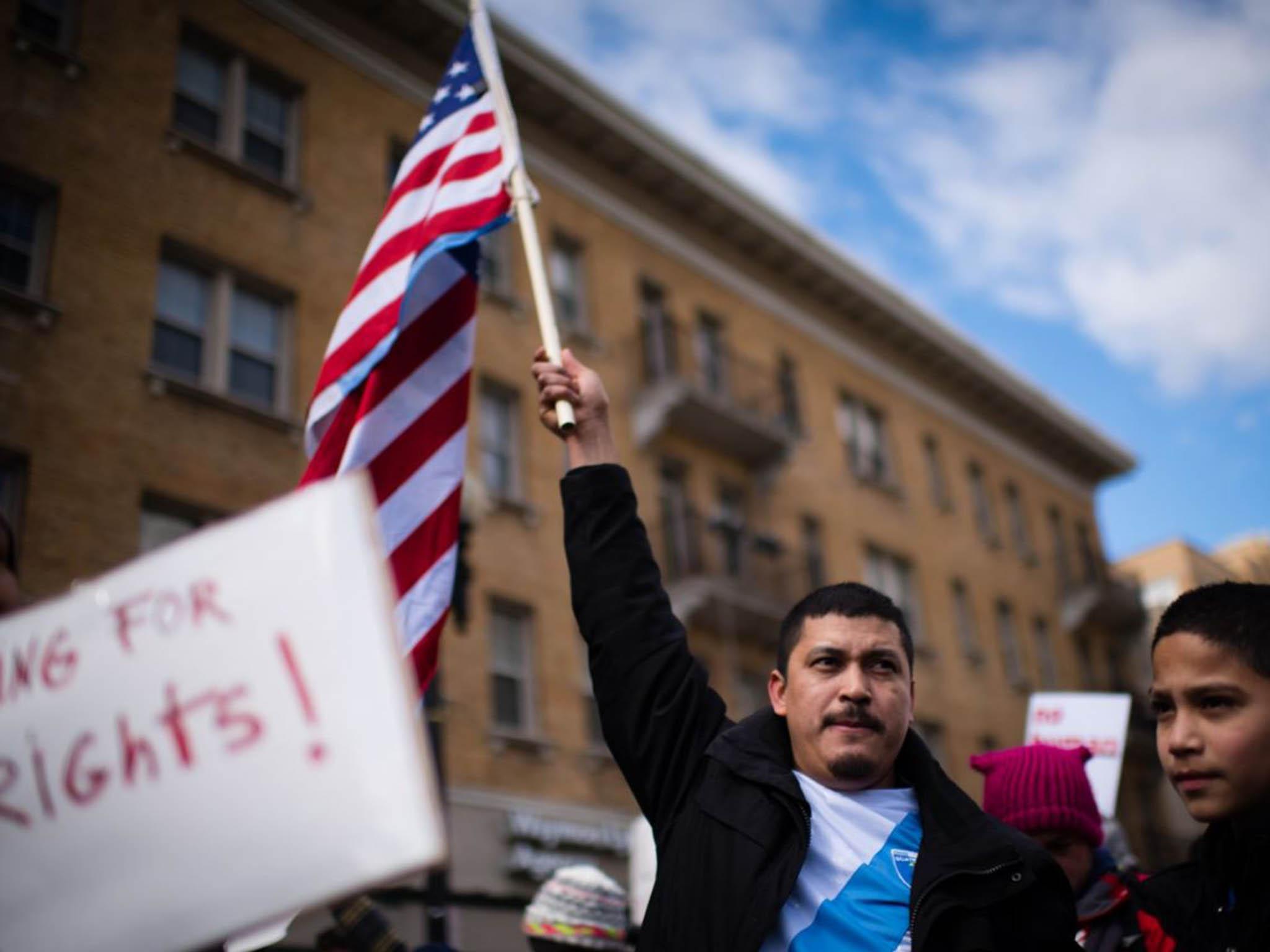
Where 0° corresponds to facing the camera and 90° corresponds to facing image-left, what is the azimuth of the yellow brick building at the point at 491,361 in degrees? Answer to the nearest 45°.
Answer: approximately 315°

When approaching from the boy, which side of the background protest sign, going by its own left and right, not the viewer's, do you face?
front

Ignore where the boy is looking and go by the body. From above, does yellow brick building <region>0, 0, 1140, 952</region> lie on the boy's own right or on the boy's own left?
on the boy's own right

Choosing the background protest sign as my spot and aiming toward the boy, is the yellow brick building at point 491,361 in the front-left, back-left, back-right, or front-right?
back-right

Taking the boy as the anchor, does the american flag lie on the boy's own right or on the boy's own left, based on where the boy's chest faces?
on the boy's own right

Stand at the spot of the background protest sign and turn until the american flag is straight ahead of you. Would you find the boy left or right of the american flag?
left

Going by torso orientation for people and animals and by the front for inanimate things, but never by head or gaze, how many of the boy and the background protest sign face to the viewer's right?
0

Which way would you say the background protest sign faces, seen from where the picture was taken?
facing the viewer

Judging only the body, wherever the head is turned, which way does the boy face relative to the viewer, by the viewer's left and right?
facing the viewer and to the left of the viewer

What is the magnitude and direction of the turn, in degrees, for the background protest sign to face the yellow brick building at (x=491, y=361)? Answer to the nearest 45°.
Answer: approximately 135° to its right

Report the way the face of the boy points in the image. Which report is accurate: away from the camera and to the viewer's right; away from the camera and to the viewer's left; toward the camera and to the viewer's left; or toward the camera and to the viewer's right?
toward the camera and to the viewer's left
